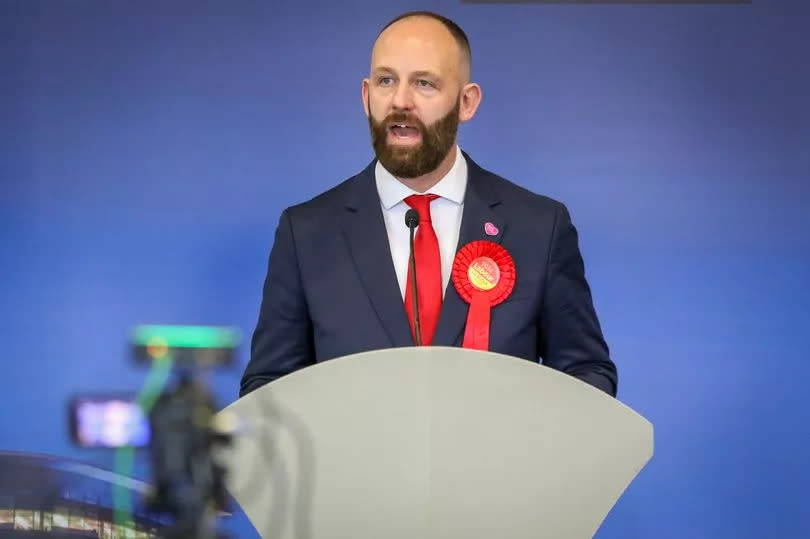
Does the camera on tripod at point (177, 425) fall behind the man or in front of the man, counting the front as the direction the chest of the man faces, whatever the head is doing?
in front

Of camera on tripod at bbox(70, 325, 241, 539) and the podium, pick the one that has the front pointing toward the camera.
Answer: the podium

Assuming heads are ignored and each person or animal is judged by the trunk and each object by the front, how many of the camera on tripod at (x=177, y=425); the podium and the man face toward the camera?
2

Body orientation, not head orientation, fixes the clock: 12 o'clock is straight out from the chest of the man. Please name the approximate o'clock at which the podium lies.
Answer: The podium is roughly at 12 o'clock from the man.

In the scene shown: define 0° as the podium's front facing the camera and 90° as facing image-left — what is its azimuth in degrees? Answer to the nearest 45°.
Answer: approximately 0°

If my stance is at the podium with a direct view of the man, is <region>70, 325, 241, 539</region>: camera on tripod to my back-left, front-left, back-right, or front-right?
back-left

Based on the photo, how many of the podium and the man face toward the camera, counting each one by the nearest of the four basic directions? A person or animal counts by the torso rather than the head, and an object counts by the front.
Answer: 2

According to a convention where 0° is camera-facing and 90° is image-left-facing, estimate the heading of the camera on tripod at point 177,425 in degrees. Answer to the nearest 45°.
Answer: approximately 180°

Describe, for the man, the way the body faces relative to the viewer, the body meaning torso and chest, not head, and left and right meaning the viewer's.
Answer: facing the viewer

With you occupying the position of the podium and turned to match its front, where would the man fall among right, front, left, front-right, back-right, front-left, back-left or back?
back

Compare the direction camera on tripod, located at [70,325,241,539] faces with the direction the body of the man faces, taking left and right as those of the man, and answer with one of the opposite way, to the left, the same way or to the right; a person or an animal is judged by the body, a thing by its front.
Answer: the opposite way

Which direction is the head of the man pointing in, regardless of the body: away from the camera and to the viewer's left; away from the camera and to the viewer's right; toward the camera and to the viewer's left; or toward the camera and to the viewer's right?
toward the camera and to the viewer's left
